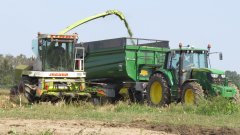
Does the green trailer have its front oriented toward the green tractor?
yes

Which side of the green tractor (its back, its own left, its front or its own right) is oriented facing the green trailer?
back

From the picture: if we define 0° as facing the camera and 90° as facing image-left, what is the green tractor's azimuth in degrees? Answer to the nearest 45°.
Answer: approximately 315°
